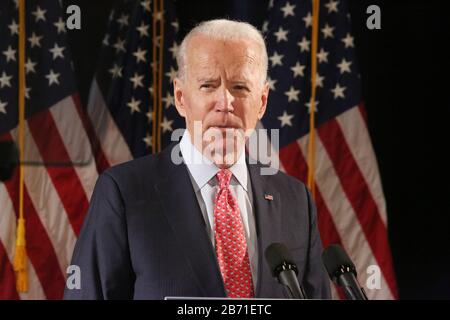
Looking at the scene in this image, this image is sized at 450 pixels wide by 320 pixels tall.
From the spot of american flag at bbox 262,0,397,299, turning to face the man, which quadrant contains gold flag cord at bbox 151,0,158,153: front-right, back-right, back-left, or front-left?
front-right

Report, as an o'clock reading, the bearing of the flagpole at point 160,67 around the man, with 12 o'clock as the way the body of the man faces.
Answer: The flagpole is roughly at 7 o'clock from the man.

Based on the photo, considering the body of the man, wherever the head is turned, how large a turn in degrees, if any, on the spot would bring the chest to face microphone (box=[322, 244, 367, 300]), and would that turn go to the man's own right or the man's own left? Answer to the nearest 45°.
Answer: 0° — they already face it

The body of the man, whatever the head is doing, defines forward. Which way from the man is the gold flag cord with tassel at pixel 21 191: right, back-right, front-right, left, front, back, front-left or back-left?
back

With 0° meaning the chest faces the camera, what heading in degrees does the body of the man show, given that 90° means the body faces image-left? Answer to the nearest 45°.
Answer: approximately 315°

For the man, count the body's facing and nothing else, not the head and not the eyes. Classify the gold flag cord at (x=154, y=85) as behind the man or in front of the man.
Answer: behind

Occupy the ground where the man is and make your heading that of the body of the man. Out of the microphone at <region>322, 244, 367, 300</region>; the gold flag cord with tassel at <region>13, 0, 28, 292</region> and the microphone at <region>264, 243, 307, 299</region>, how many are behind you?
1

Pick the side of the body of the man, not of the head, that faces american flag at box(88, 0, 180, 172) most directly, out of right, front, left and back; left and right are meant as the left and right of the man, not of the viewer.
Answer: back

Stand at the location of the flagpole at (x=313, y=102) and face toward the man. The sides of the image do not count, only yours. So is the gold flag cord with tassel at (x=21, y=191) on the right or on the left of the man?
right

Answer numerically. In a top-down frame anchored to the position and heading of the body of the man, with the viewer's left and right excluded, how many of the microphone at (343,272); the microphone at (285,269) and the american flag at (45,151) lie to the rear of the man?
1

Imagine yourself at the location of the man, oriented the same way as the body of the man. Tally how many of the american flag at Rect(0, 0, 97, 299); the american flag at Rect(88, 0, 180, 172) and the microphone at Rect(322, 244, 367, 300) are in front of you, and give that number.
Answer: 1

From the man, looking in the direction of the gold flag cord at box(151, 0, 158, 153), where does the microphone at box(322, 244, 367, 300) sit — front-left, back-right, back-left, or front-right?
back-right

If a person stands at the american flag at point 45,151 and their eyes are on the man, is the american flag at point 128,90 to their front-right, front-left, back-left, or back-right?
front-left

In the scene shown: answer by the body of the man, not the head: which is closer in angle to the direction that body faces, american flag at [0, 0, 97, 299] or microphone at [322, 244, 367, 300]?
the microphone
